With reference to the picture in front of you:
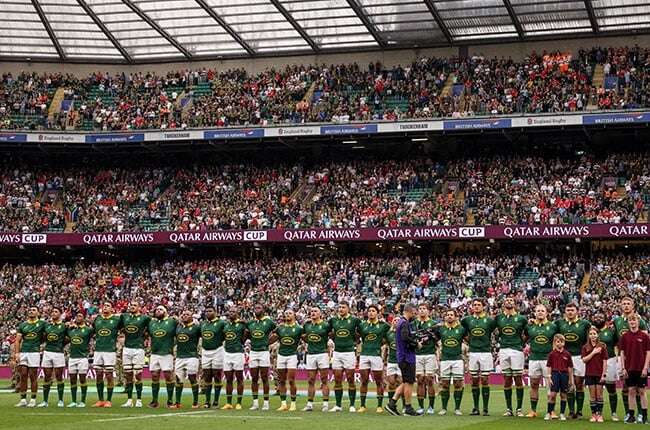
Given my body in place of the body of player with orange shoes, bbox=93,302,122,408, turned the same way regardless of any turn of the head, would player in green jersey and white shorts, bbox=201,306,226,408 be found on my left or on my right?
on my left

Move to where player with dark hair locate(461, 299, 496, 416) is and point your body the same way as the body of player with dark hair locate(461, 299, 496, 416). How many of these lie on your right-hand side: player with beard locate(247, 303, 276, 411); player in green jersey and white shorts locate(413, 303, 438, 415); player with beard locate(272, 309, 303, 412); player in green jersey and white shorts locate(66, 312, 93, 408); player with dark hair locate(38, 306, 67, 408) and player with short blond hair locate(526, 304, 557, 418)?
5

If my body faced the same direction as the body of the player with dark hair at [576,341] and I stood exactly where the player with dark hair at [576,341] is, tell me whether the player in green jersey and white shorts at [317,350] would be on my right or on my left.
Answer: on my right

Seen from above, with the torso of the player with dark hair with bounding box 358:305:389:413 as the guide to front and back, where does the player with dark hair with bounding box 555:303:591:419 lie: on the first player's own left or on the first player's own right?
on the first player's own left

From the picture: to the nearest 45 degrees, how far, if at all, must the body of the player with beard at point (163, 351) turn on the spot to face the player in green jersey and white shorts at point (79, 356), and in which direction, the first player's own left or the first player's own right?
approximately 135° to the first player's own right

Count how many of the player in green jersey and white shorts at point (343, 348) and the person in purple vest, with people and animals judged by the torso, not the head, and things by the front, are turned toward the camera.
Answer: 1

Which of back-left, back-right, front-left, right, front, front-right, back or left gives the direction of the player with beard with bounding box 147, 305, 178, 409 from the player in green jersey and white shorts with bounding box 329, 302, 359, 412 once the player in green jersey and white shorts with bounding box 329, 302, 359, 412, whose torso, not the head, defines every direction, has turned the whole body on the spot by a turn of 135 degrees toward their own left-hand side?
back-left
